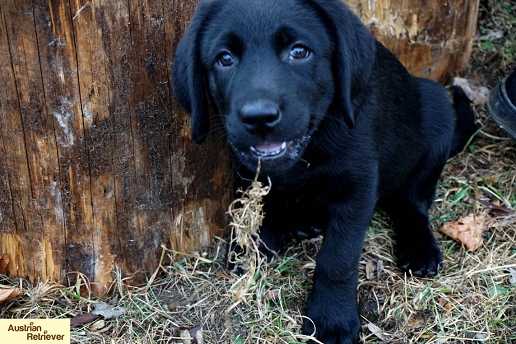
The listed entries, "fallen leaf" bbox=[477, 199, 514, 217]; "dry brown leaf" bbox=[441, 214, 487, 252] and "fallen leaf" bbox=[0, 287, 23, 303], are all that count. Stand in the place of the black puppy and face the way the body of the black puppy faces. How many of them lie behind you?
2

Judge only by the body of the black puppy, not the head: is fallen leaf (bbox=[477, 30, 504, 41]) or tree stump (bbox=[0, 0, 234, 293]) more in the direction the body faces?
the tree stump

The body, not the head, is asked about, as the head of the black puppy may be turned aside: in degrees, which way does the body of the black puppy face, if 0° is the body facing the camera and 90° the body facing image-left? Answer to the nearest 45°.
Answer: approximately 45°

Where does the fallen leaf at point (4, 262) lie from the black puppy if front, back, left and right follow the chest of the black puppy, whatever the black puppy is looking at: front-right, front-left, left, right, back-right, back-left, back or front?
front-right

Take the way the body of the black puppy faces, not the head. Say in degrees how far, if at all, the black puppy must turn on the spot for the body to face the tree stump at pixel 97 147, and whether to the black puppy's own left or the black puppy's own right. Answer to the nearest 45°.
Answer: approximately 45° to the black puppy's own right

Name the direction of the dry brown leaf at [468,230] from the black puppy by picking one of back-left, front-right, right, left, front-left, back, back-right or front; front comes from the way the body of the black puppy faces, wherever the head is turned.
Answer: back

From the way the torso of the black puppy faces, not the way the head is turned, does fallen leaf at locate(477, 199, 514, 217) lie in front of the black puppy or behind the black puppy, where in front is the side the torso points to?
behind

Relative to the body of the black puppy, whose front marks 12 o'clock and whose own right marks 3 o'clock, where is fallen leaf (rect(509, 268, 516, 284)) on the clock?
The fallen leaf is roughly at 7 o'clock from the black puppy.

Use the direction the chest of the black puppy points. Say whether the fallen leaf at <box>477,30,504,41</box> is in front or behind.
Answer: behind

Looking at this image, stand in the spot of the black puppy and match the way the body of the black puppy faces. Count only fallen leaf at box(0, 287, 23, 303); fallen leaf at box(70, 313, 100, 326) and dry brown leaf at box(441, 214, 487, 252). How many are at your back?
1
